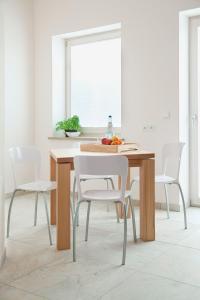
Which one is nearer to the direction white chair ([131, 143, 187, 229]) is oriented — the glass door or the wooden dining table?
the wooden dining table

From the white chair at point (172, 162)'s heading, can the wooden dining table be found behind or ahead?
ahead

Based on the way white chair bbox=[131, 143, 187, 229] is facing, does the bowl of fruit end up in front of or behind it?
in front

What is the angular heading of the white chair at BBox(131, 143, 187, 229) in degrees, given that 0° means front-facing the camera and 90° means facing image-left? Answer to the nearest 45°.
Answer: approximately 45°

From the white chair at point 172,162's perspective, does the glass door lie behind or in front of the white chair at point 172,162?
behind
